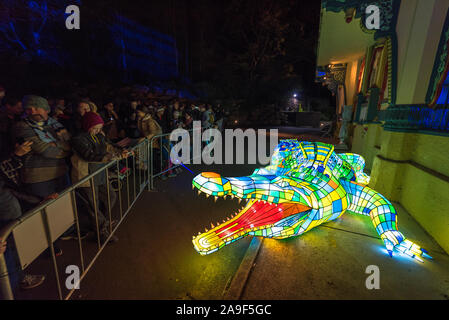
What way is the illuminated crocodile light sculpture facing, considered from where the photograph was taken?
facing the viewer and to the left of the viewer

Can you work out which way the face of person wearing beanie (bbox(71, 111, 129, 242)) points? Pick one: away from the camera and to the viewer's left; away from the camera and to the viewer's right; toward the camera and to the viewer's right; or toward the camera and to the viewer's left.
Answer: toward the camera and to the viewer's right

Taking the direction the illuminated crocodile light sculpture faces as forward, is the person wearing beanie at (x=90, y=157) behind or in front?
in front

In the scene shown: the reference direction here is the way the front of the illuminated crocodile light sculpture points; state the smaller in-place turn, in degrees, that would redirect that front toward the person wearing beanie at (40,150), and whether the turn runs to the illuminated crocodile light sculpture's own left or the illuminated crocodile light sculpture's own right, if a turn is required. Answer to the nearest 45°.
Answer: approximately 45° to the illuminated crocodile light sculpture's own right

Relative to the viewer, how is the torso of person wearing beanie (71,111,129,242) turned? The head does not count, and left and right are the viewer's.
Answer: facing the viewer and to the right of the viewer

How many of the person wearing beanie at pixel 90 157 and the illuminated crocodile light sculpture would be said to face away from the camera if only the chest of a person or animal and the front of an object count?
0

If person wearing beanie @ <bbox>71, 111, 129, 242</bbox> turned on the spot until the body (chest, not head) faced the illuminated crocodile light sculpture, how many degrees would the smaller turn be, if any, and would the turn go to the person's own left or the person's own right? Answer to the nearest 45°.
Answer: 0° — they already face it
